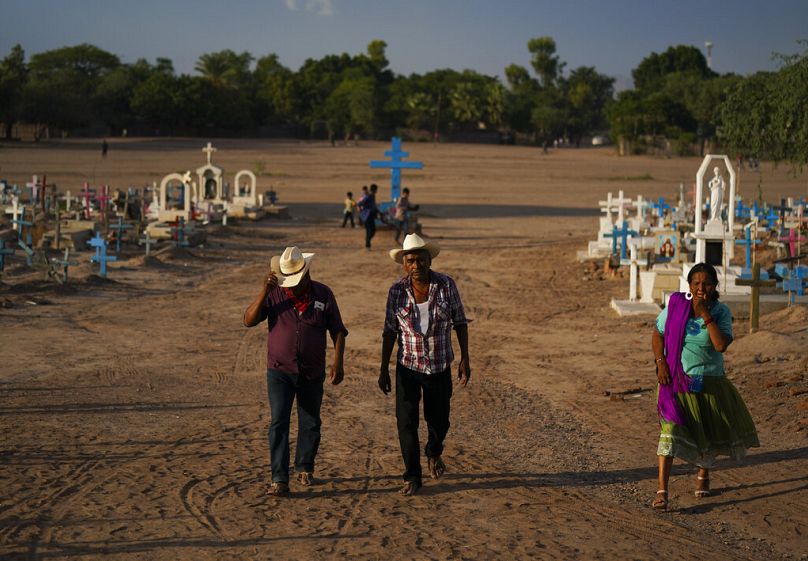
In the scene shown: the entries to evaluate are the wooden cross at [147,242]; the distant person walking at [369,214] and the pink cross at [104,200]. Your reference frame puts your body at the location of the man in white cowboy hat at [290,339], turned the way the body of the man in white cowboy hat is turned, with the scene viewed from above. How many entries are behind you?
3

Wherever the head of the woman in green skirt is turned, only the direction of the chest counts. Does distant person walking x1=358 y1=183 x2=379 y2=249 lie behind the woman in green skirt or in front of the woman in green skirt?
behind

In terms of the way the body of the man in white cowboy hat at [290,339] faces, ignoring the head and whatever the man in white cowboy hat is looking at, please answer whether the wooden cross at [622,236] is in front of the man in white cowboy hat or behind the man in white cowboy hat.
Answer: behind

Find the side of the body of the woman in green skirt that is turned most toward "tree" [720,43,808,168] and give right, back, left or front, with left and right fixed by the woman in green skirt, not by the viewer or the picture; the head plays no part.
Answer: back

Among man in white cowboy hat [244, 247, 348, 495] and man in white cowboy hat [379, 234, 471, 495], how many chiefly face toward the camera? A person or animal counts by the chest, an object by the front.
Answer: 2

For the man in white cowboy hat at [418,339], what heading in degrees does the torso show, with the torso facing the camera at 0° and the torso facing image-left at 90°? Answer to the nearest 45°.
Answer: approximately 0°

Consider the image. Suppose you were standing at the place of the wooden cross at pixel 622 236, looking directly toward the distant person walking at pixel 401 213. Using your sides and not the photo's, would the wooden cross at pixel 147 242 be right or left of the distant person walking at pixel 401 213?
left

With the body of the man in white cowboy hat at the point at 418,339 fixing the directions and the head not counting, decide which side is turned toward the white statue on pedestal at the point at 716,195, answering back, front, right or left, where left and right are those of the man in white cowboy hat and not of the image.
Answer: back
